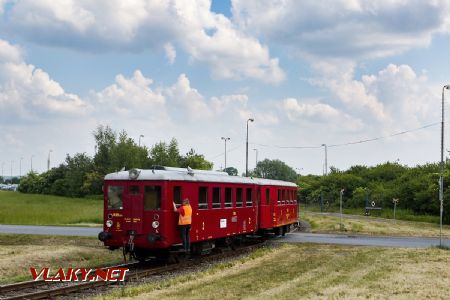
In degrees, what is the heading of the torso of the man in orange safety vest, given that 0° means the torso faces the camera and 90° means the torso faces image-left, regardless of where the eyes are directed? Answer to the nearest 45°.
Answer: approximately 135°
